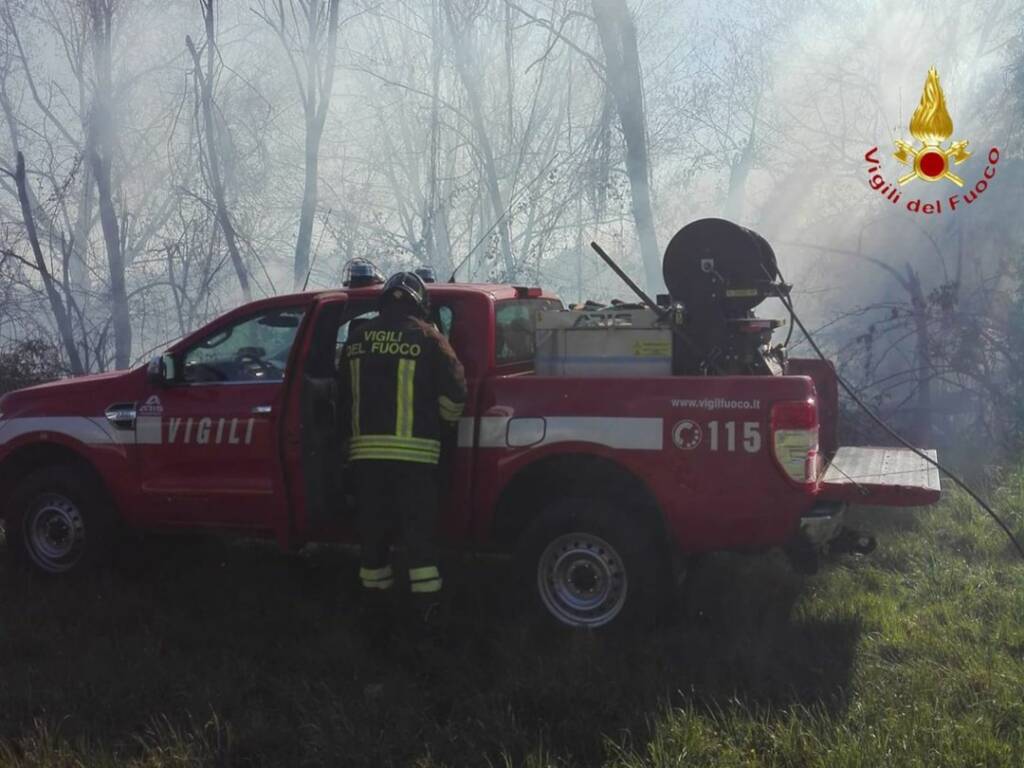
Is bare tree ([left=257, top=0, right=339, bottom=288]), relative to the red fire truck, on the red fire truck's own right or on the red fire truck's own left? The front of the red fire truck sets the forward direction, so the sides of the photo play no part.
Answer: on the red fire truck's own right

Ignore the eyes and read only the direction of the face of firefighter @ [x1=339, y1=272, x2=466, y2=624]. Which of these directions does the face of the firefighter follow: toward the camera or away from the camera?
away from the camera

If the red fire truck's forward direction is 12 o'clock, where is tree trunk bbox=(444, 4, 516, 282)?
The tree trunk is roughly at 3 o'clock from the red fire truck.

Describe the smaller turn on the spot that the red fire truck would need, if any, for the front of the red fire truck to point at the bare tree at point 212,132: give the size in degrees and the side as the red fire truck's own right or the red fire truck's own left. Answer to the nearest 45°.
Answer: approximately 45° to the red fire truck's own right

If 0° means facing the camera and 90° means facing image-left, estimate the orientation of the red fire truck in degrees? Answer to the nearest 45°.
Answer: approximately 90°
